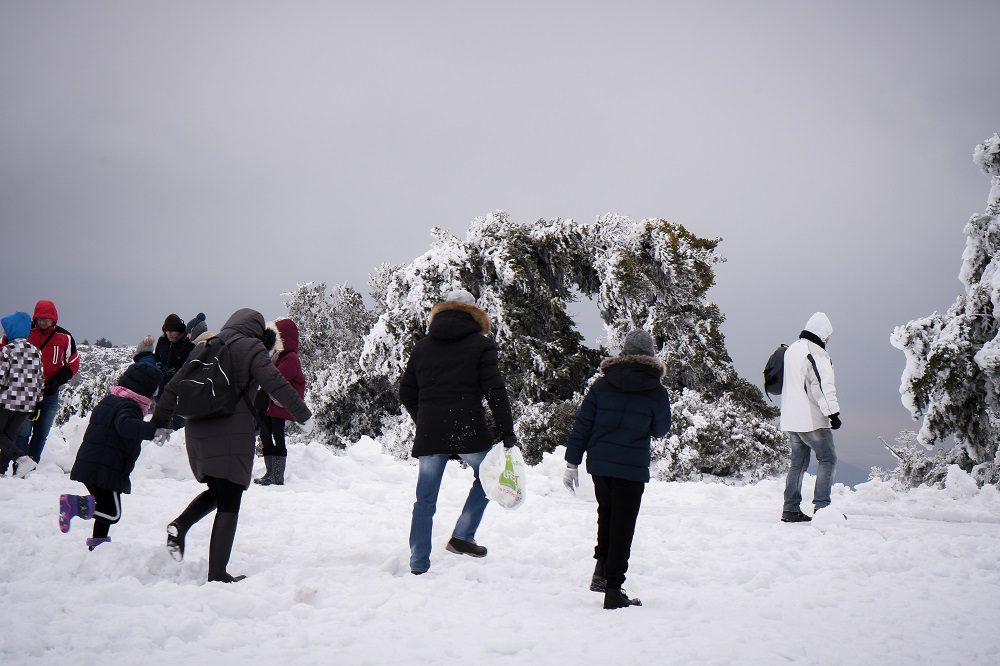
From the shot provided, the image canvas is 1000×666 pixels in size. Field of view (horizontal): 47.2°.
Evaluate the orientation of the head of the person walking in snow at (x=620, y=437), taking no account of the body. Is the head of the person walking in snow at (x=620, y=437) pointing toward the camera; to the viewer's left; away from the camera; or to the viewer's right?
away from the camera

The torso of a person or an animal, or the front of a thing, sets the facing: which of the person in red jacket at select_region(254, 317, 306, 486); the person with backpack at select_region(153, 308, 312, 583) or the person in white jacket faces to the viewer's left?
the person in red jacket

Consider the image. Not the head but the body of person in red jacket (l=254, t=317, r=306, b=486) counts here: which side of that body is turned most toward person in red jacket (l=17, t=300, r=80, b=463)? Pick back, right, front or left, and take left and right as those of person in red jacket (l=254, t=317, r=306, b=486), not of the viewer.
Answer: front

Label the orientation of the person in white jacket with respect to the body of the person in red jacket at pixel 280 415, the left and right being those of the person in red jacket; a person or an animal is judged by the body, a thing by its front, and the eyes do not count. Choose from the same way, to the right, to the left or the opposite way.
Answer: the opposite way

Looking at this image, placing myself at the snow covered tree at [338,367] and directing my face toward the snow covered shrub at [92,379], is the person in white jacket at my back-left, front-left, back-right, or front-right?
back-left

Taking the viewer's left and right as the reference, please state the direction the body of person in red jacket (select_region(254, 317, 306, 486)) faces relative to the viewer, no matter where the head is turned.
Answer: facing to the left of the viewer

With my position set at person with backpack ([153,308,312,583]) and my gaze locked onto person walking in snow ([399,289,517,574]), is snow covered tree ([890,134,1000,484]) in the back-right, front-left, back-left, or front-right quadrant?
front-left

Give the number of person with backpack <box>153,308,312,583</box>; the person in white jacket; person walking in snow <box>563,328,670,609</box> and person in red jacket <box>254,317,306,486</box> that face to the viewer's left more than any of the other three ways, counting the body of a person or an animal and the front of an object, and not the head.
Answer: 1

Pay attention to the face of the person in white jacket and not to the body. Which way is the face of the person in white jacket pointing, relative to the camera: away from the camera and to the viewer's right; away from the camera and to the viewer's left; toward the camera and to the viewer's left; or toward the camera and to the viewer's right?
away from the camera and to the viewer's right

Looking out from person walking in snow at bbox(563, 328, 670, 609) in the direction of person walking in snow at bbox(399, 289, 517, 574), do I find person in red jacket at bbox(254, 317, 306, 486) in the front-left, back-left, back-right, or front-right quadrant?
front-right

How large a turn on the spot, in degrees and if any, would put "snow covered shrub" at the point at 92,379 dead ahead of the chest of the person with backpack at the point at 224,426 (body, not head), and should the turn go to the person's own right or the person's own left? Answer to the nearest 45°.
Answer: approximately 45° to the person's own left

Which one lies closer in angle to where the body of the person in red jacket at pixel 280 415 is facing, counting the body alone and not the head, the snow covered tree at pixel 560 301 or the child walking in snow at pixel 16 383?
the child walking in snow

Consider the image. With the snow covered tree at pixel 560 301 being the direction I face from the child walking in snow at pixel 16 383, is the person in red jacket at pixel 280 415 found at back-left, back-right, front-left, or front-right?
front-right

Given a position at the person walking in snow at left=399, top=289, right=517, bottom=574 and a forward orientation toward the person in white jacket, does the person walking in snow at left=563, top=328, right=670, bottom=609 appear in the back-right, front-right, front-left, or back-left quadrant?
front-right
